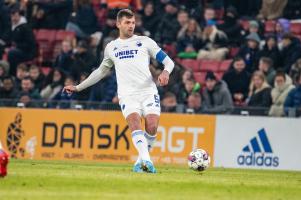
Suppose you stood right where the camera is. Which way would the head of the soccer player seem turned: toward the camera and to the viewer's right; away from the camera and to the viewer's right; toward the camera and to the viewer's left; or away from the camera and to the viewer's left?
toward the camera and to the viewer's right

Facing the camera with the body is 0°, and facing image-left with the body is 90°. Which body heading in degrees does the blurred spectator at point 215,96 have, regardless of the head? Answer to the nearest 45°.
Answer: approximately 45°

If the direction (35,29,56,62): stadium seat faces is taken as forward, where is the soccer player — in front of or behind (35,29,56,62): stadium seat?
in front

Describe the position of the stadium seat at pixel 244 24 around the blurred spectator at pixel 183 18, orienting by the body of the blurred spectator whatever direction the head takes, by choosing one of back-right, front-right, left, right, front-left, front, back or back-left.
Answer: left

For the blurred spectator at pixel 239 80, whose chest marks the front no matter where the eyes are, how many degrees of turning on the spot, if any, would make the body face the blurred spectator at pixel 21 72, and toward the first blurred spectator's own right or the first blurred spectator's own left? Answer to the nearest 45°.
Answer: approximately 90° to the first blurred spectator's own right

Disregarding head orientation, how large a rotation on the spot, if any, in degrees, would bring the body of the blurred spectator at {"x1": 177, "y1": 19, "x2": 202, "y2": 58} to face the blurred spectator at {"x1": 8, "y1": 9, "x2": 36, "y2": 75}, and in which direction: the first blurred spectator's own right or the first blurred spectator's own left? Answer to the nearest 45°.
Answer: approximately 90° to the first blurred spectator's own right
